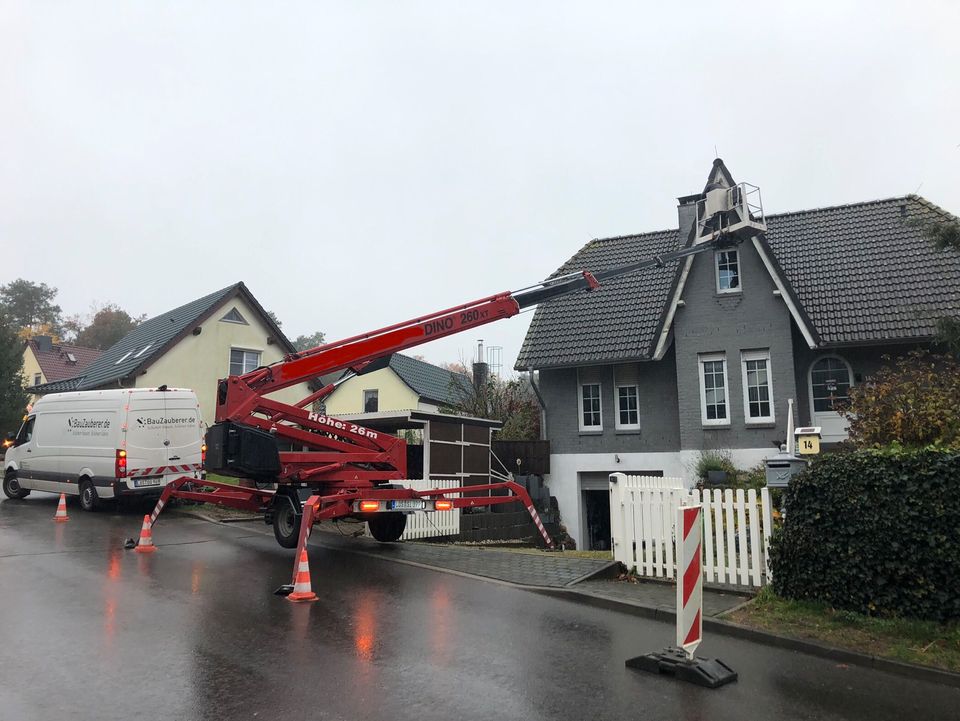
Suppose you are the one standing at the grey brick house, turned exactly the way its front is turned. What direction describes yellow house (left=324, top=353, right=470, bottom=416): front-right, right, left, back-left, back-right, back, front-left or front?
back-right

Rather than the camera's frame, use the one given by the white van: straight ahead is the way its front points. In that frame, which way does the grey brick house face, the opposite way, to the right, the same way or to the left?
to the left

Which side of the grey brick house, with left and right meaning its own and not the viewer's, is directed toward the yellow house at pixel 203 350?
right

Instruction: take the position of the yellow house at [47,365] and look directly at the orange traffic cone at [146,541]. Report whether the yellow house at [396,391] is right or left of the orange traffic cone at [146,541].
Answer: left

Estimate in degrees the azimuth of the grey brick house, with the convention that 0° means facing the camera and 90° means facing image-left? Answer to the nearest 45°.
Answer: approximately 0°

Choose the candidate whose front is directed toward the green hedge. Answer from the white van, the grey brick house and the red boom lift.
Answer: the grey brick house

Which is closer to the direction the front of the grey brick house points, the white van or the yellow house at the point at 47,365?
the white van

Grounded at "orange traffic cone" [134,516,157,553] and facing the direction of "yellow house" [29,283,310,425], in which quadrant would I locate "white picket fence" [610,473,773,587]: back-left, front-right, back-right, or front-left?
back-right

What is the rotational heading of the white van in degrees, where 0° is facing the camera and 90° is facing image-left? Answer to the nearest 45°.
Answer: approximately 135°

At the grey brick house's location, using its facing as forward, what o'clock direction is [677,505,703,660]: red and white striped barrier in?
The red and white striped barrier is roughly at 12 o'clock from the grey brick house.

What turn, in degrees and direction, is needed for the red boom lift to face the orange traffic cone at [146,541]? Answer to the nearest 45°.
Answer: approximately 45° to its left
